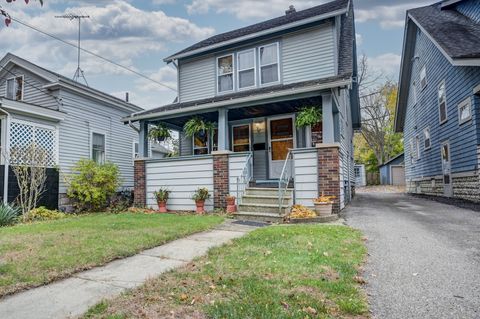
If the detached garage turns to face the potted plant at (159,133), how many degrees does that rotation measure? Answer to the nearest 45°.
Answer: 0° — it already faces it

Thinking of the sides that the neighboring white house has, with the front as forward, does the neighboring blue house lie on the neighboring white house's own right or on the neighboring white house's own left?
on the neighboring white house's own left

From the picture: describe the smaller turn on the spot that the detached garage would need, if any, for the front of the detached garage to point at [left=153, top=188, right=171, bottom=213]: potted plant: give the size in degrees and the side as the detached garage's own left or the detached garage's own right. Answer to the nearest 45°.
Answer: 0° — it already faces it

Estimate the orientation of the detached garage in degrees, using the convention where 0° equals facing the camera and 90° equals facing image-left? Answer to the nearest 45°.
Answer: approximately 0°

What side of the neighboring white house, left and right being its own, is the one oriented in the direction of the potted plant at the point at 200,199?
left

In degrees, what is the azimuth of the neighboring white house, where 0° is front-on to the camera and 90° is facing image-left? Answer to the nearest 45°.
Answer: approximately 45°
